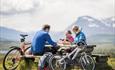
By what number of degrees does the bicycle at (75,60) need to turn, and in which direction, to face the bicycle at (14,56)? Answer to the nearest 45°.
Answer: approximately 180°

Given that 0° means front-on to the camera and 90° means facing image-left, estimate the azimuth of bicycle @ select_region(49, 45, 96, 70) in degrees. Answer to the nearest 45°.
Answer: approximately 270°

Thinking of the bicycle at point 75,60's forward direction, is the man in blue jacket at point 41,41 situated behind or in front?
behind
